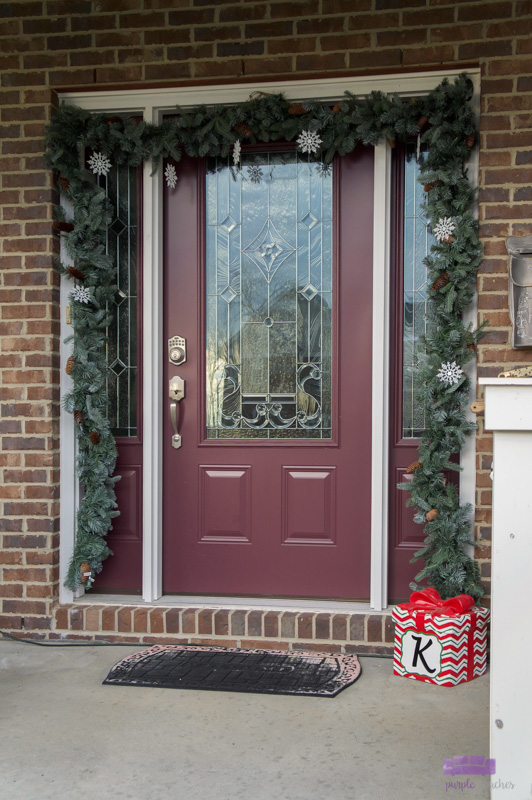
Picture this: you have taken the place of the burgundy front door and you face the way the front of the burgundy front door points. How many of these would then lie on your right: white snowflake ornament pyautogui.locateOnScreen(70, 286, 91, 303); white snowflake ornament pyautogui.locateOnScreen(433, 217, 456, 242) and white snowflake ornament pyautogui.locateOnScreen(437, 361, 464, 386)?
1

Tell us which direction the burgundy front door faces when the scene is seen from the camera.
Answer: facing the viewer

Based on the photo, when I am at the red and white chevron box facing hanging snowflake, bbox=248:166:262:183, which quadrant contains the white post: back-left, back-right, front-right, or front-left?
back-left

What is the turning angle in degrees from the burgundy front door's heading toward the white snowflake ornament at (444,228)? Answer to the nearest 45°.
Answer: approximately 90° to its left

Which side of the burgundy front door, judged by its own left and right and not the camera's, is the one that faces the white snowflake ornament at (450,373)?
left

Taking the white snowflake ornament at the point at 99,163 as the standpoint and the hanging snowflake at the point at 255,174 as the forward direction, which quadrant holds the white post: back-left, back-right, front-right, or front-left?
front-right

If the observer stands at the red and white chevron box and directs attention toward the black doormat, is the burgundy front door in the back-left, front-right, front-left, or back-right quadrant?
front-right

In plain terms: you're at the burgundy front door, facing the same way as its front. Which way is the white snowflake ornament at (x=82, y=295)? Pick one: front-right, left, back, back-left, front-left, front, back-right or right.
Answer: right
